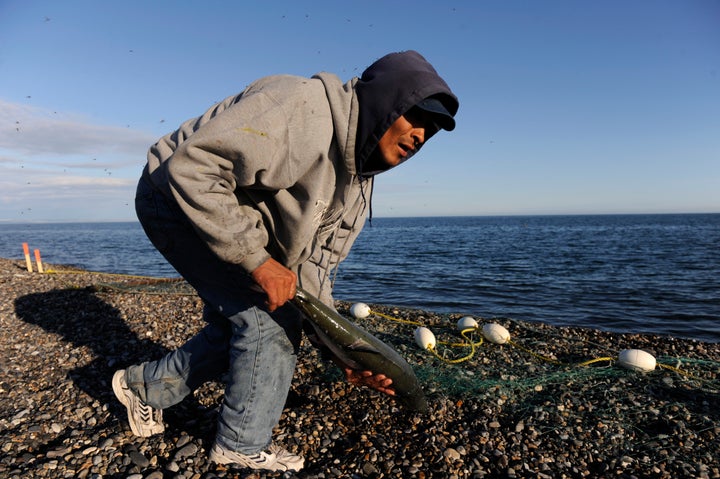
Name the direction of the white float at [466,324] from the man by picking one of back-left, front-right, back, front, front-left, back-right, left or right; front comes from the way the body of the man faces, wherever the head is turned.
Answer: front-left

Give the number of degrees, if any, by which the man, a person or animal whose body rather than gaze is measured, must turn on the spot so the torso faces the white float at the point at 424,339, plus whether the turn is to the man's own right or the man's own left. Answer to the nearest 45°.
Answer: approximately 45° to the man's own left

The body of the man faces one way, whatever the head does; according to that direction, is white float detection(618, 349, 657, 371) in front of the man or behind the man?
in front

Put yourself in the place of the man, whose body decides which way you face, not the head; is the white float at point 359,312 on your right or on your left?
on your left

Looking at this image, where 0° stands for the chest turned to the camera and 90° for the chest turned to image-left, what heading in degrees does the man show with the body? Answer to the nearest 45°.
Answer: approximately 270°
